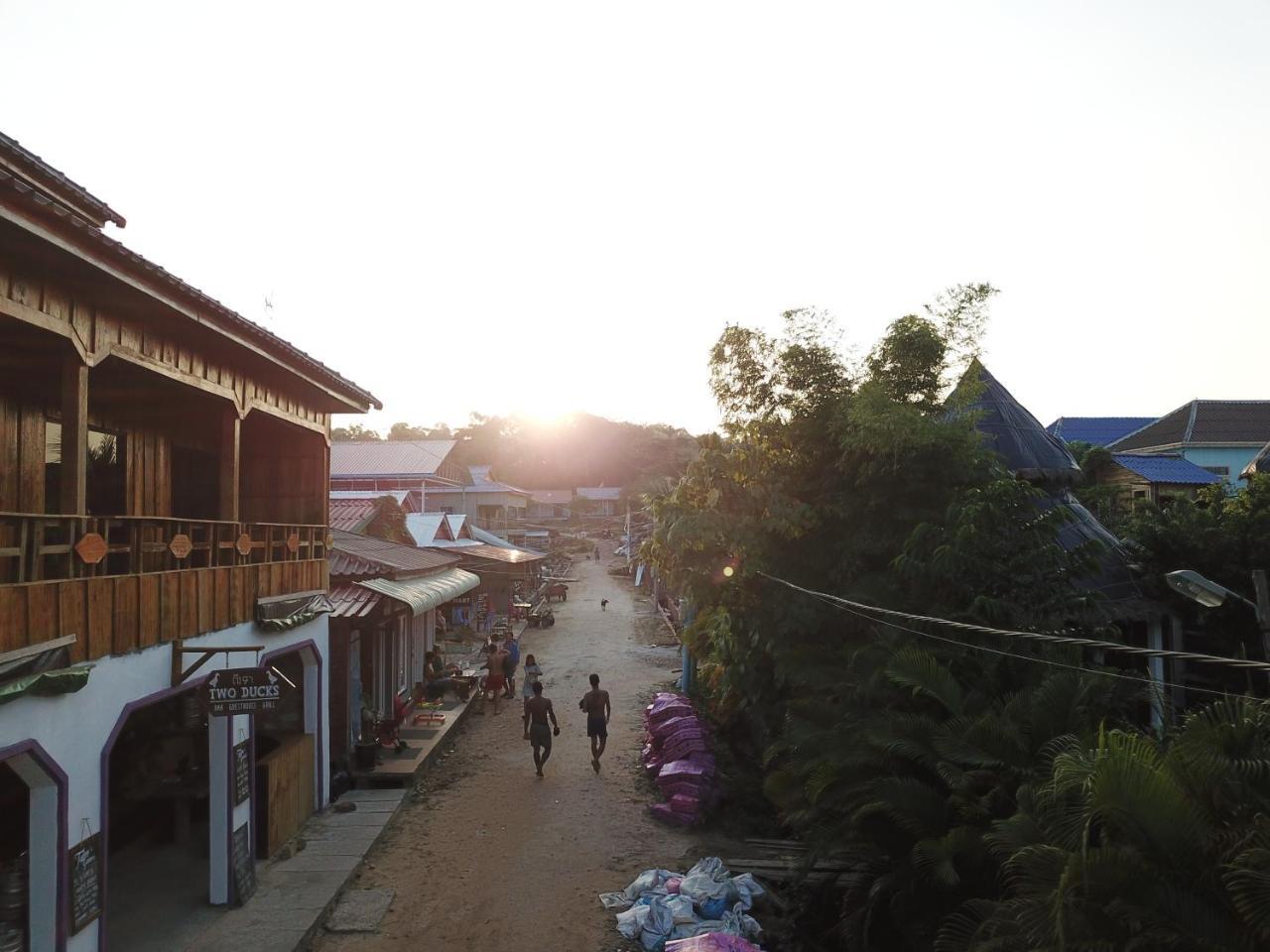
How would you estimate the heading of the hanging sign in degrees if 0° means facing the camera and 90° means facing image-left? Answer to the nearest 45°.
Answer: approximately 0°

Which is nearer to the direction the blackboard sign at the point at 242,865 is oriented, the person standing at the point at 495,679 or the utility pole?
the utility pole

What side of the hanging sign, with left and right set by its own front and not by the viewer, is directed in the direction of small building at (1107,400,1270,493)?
left

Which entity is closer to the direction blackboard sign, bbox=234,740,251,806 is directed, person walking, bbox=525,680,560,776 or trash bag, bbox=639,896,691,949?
the trash bag

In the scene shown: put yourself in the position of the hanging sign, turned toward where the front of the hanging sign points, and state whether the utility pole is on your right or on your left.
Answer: on your left

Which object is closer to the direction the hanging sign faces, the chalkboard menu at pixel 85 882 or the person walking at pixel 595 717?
the chalkboard menu

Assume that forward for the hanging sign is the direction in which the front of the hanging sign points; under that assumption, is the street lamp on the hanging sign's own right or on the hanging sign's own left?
on the hanging sign's own left

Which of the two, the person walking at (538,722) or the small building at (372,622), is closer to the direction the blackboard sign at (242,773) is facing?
the person walking

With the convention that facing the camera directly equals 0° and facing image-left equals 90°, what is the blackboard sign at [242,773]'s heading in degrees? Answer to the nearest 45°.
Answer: approximately 315°
